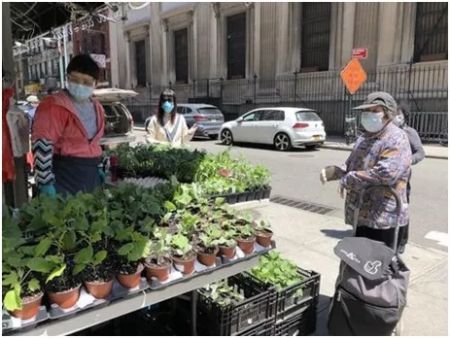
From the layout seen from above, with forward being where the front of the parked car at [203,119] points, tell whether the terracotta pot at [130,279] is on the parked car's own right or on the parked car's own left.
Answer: on the parked car's own left

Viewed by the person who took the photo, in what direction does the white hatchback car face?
facing away from the viewer and to the left of the viewer

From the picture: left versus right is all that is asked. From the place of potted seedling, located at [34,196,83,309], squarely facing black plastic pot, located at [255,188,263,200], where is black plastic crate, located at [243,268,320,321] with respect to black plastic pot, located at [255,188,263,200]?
right

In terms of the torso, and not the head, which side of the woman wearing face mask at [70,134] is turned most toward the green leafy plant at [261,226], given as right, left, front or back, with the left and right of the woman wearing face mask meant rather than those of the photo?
front

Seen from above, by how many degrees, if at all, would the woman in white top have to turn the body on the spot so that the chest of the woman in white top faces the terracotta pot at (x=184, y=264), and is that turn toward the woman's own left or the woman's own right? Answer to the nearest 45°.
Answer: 0° — they already face it

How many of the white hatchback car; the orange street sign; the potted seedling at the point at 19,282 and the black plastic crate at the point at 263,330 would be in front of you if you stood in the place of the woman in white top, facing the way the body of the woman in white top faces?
2

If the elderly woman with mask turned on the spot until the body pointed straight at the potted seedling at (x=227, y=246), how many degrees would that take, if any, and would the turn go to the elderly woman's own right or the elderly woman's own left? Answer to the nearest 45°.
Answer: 0° — they already face it

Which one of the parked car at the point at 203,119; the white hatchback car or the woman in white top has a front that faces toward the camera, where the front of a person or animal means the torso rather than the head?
the woman in white top

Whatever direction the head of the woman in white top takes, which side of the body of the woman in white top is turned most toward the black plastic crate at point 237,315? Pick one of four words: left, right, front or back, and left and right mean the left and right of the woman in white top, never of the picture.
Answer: front

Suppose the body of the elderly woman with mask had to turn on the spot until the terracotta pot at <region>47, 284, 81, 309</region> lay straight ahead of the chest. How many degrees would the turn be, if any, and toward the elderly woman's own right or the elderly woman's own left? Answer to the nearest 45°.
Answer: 0° — they already face it

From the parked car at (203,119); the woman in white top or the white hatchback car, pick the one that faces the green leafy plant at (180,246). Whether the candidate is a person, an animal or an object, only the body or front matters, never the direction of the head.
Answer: the woman in white top

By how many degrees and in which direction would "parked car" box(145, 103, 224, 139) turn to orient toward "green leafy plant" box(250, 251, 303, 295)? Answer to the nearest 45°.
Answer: approximately 135° to its left

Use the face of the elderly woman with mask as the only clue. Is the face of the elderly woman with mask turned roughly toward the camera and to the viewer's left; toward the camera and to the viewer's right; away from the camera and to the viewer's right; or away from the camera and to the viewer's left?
toward the camera and to the viewer's left

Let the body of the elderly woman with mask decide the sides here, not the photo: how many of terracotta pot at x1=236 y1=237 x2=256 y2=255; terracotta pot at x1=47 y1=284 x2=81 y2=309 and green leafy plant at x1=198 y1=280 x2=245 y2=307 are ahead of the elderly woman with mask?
3

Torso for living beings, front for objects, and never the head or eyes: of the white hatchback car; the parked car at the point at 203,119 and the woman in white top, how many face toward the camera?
1

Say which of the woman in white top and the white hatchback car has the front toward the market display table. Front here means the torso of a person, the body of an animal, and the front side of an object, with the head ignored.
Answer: the woman in white top
